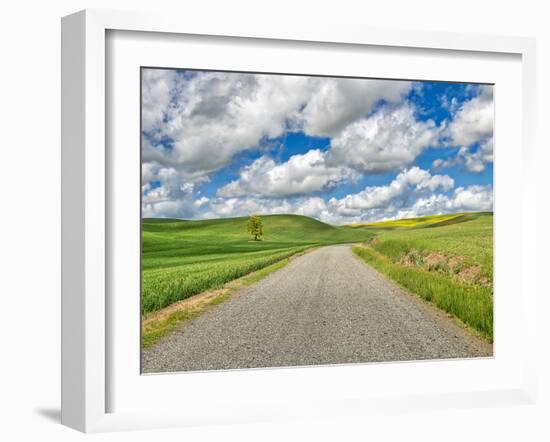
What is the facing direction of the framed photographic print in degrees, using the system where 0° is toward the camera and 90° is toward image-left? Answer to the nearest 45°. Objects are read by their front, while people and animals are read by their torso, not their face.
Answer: approximately 315°
